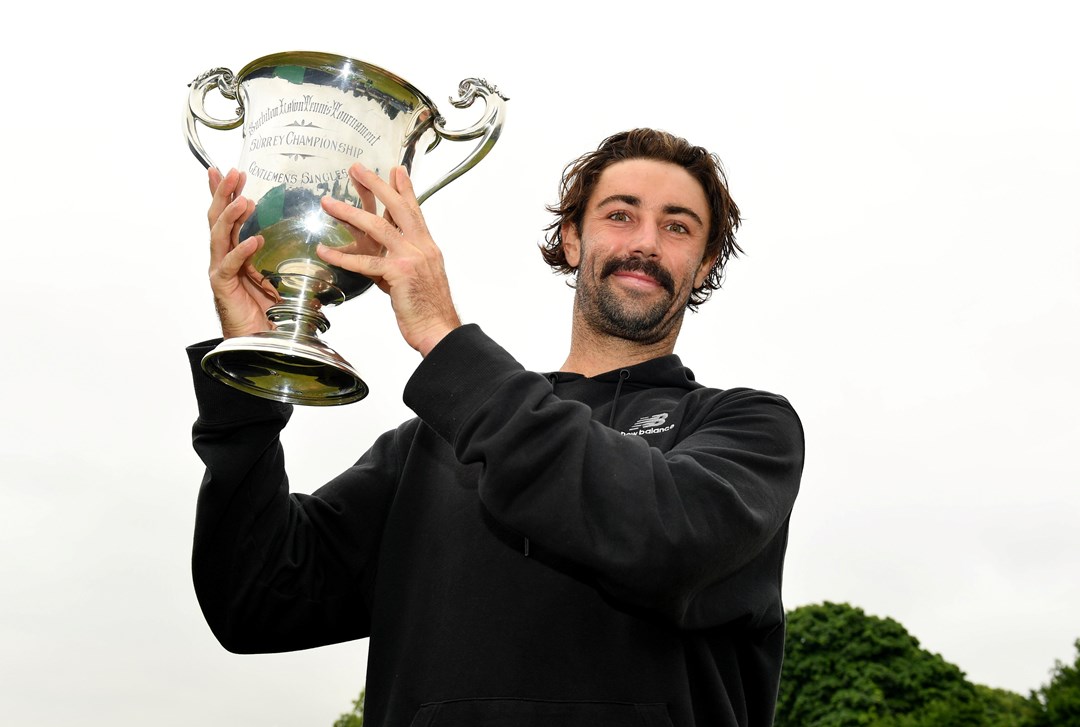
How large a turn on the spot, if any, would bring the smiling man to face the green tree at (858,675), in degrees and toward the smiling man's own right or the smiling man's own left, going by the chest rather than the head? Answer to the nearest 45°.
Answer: approximately 180°

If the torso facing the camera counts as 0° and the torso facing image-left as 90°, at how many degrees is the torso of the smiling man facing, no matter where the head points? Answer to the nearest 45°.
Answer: approximately 0°
